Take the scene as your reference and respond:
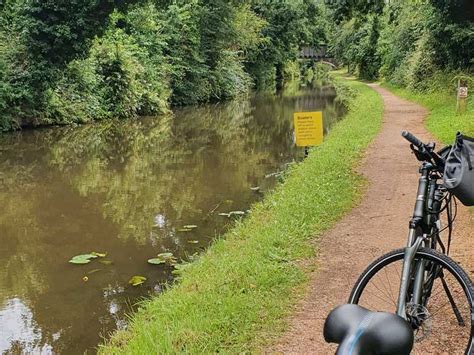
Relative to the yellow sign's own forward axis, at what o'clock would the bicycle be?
The bicycle is roughly at 12 o'clock from the yellow sign.

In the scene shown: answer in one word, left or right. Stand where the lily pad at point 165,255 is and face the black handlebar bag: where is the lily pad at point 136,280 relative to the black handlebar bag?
right

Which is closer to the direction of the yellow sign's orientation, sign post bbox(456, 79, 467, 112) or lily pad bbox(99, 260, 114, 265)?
the lily pad

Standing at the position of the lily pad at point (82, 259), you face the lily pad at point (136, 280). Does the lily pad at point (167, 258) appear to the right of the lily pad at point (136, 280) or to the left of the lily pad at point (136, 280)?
left

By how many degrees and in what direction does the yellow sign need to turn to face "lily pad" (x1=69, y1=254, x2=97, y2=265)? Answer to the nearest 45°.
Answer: approximately 45° to its right

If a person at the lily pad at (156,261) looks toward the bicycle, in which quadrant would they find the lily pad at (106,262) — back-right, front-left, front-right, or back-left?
back-right

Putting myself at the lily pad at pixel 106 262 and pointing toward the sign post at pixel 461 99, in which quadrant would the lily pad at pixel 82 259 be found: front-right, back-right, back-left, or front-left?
back-left

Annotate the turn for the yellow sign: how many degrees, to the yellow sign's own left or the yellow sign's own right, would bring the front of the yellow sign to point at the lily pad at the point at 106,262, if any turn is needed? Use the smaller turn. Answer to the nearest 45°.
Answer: approximately 45° to the yellow sign's own right
